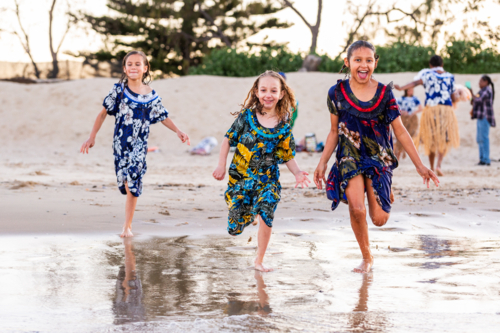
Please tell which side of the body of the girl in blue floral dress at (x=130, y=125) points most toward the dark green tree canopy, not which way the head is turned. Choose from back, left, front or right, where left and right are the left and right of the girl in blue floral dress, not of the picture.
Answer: back

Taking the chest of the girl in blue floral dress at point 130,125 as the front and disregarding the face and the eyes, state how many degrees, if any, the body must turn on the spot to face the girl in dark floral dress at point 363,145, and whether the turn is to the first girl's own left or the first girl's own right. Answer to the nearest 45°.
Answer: approximately 45° to the first girl's own left

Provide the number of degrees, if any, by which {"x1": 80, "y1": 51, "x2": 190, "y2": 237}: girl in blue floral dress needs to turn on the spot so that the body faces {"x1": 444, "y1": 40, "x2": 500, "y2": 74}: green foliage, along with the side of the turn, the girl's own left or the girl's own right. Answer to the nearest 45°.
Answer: approximately 135° to the girl's own left

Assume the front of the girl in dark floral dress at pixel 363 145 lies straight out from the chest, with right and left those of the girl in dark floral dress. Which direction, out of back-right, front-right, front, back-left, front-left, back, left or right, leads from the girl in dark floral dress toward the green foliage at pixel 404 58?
back

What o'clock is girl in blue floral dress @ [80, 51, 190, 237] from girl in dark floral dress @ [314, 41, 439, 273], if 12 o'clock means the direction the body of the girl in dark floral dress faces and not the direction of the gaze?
The girl in blue floral dress is roughly at 4 o'clock from the girl in dark floral dress.

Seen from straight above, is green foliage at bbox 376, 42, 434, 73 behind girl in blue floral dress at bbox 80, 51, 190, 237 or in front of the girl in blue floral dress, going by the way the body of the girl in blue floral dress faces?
behind

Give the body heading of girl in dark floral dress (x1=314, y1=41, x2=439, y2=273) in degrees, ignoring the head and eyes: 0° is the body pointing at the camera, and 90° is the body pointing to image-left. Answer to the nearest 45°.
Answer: approximately 0°

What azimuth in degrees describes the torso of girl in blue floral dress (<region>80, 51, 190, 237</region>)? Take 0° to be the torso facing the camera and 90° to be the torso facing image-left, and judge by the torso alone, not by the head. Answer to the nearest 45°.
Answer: approximately 0°

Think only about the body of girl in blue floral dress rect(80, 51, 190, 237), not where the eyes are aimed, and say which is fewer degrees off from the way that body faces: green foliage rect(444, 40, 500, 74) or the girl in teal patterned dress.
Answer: the girl in teal patterned dress

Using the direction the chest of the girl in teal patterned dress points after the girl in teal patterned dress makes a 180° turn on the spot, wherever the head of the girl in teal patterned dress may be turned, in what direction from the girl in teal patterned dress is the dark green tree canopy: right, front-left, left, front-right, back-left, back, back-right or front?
front
